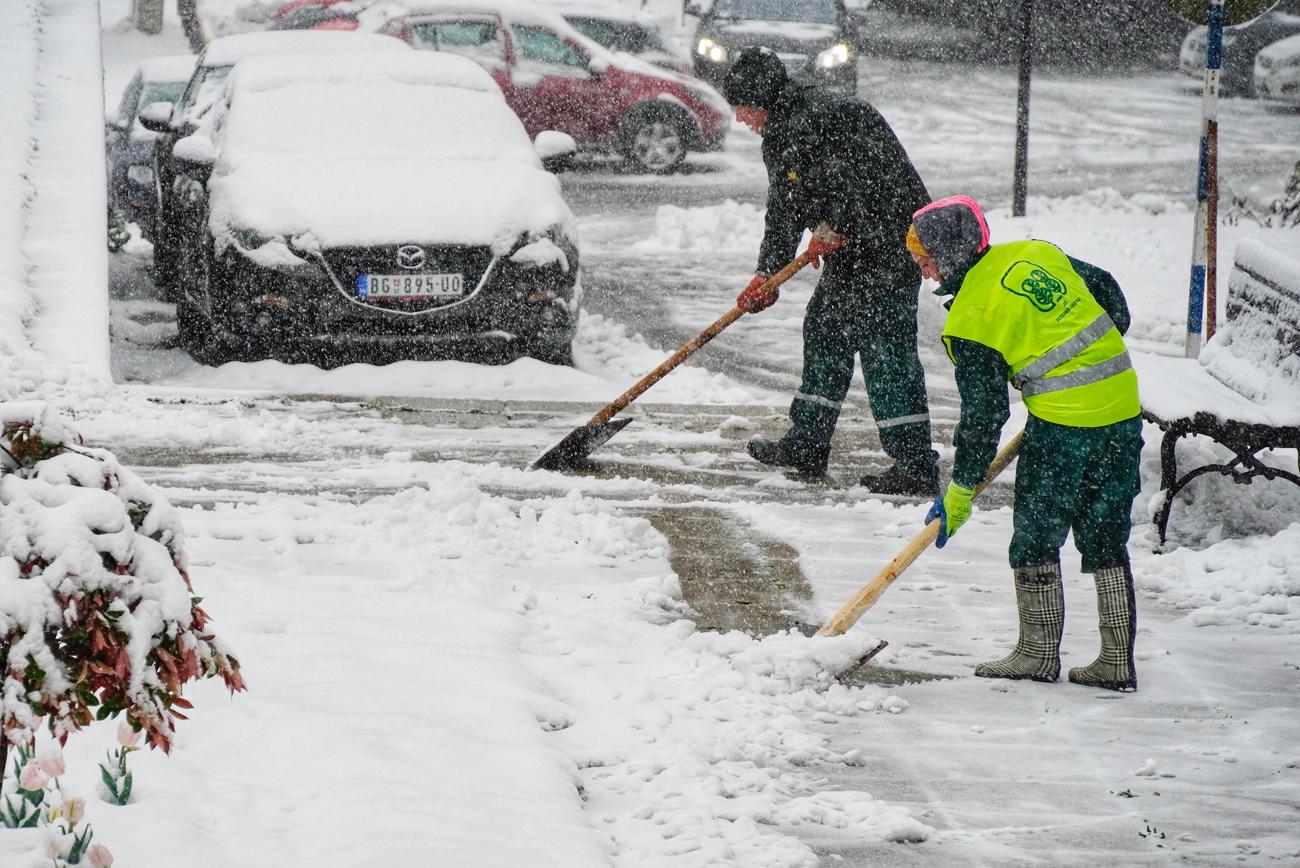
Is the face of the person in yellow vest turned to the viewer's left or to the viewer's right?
to the viewer's left

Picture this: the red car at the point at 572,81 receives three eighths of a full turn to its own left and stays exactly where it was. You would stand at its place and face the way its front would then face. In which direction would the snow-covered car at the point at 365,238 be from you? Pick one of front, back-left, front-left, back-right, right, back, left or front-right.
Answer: back-left

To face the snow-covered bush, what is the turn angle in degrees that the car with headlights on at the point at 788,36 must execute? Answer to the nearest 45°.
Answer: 0° — it already faces it

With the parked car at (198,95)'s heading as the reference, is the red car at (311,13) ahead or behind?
behind

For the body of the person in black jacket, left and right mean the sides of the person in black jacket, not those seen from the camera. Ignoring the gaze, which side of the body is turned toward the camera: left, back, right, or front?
left

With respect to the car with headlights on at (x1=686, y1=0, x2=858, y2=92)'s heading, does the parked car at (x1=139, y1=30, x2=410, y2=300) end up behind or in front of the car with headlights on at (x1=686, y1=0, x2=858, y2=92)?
in front

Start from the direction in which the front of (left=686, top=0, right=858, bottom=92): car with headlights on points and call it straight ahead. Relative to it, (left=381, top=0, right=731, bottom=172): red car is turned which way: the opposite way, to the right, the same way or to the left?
to the left

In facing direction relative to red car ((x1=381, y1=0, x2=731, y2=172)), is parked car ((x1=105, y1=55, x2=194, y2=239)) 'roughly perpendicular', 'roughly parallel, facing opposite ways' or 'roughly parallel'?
roughly perpendicular

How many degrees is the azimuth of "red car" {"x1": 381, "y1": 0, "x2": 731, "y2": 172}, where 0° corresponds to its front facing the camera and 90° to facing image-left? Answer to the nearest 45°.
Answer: approximately 270°
